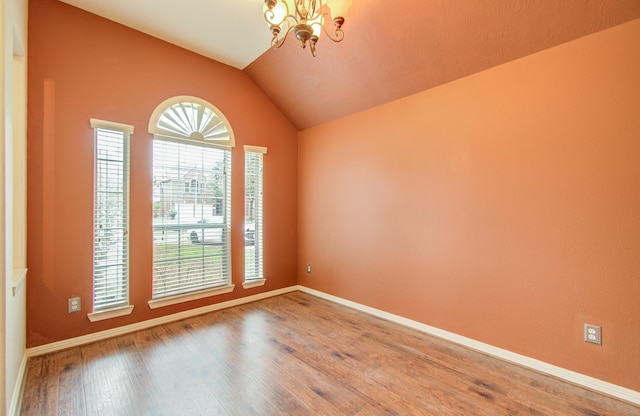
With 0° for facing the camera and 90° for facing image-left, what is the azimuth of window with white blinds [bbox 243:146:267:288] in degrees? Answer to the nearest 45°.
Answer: approximately 315°

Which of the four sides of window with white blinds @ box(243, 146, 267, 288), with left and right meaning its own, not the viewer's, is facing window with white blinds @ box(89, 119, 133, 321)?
right

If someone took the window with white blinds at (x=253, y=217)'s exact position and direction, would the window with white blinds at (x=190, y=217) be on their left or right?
on their right
